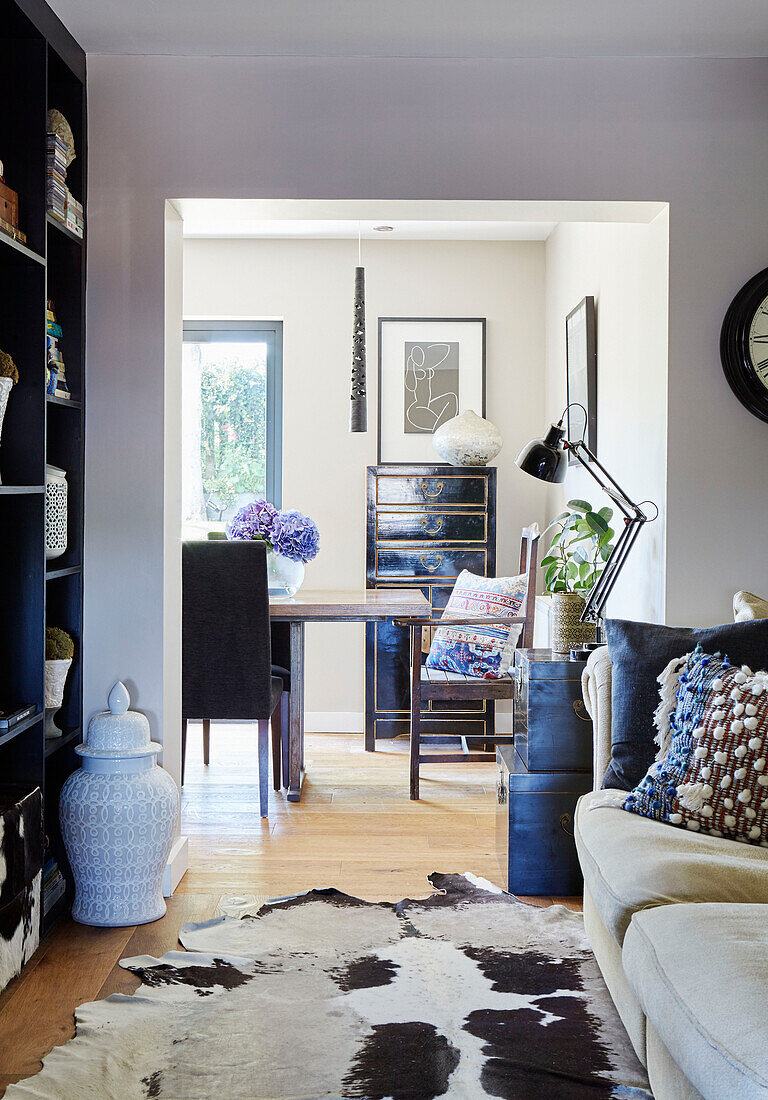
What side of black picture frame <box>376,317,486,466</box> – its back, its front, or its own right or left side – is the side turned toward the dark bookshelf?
front

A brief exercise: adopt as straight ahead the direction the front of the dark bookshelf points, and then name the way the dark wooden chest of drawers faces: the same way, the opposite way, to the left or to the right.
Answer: to the right

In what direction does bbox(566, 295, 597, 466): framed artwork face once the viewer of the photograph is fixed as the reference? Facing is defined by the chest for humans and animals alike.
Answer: facing to the left of the viewer

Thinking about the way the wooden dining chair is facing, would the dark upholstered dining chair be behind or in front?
in front

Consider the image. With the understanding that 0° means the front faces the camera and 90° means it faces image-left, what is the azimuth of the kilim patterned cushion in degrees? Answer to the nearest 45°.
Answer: approximately 45°

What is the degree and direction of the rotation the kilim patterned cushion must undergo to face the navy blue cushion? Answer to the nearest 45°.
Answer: approximately 45° to its left

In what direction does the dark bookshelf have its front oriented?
to the viewer's right

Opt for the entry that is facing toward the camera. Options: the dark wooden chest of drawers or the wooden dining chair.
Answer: the dark wooden chest of drawers

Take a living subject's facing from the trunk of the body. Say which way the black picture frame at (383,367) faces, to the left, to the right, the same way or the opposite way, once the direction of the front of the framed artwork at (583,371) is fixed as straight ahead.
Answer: to the left

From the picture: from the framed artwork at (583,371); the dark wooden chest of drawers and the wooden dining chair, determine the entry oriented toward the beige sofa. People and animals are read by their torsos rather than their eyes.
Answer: the dark wooden chest of drawers

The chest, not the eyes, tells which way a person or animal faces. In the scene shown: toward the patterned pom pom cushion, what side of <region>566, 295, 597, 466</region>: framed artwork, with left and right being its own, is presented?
left

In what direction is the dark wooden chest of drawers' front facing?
toward the camera

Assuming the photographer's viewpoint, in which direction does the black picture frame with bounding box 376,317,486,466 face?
facing the viewer

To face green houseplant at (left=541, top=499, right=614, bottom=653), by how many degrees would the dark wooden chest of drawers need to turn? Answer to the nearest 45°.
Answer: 0° — it already faces it

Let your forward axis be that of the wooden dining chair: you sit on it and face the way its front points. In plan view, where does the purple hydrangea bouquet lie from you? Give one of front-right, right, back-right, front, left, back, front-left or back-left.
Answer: front

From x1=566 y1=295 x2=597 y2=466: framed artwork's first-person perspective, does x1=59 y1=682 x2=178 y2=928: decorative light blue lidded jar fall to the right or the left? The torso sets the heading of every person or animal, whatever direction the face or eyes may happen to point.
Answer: on its left
